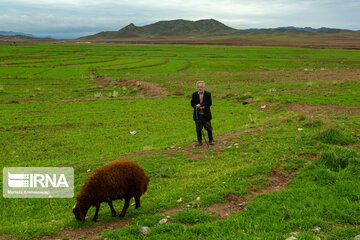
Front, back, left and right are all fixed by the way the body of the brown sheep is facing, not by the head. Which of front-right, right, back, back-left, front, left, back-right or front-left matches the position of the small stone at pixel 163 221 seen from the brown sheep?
back-left

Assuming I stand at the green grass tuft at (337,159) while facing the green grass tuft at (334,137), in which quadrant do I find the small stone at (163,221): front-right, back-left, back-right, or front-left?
back-left

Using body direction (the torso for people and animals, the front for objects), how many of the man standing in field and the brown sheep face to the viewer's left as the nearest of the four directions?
1

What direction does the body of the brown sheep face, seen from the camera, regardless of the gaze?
to the viewer's left

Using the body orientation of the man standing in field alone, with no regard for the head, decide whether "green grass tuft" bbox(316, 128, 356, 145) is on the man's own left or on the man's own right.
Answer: on the man's own left

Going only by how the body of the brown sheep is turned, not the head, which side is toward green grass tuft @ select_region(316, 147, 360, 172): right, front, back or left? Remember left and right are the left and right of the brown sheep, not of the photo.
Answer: back

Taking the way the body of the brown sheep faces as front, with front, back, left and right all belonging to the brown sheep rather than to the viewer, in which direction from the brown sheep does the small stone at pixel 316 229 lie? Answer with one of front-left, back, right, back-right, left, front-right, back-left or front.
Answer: back-left

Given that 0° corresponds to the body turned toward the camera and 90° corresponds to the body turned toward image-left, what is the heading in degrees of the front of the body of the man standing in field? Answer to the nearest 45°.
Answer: approximately 0°

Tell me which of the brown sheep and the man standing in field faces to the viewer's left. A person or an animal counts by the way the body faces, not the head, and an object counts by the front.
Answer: the brown sheep

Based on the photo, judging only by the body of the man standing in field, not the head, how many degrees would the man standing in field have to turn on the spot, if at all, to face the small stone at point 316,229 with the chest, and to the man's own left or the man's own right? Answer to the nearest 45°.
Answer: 0° — they already face it

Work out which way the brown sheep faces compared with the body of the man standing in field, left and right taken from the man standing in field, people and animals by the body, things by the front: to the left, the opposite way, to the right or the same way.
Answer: to the right

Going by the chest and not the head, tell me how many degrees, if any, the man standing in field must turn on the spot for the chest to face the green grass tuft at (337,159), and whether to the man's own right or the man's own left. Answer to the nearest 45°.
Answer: approximately 45° to the man's own left
